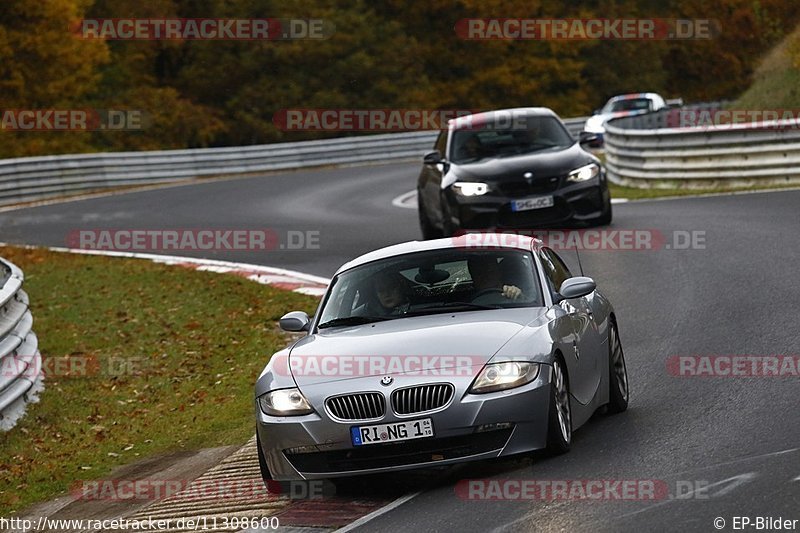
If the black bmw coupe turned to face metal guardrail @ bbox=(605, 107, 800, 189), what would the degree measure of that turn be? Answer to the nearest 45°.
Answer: approximately 135° to its left

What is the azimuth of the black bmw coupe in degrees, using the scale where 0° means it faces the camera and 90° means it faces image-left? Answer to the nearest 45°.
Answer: approximately 0°

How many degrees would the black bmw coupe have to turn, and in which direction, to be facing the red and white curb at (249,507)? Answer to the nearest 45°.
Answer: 0° — it already faces it

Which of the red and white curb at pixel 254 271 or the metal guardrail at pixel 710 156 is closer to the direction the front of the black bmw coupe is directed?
the red and white curb

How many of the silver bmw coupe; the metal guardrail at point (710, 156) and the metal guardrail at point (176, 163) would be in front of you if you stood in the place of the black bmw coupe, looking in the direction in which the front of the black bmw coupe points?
1

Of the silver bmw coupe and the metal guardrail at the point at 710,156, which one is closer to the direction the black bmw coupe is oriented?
the silver bmw coupe

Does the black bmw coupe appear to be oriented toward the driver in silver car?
yes

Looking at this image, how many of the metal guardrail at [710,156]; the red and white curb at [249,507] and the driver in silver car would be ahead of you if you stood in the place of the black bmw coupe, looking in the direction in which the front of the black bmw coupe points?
2

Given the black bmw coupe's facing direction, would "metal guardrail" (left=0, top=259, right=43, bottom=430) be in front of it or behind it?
in front

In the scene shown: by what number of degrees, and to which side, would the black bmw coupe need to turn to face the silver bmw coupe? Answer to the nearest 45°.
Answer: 0° — it already faces it

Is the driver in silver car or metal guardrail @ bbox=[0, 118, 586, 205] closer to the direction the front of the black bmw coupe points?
the driver in silver car
